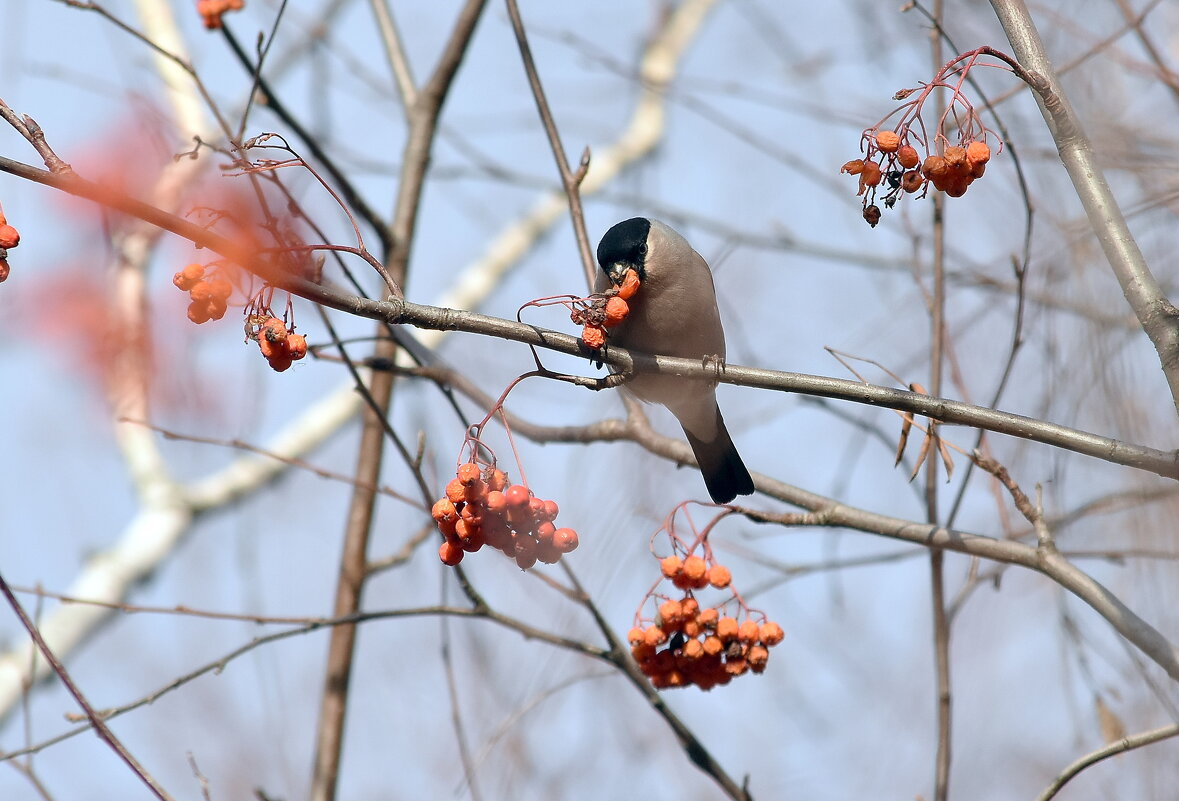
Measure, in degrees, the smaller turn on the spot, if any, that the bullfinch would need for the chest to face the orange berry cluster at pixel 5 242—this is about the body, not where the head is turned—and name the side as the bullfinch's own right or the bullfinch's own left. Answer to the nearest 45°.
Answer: approximately 90° to the bullfinch's own right

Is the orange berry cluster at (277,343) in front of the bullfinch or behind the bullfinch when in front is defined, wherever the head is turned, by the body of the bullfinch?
in front
